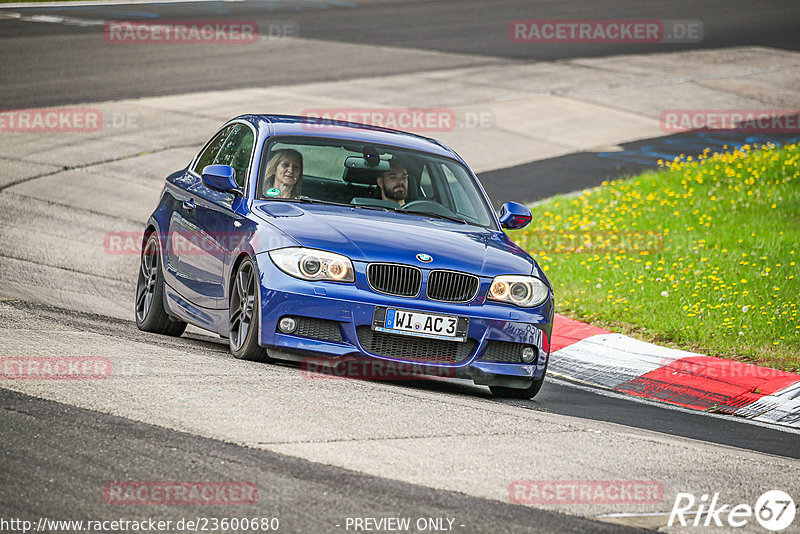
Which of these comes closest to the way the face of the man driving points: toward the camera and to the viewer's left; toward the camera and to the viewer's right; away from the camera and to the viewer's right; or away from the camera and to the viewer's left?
toward the camera and to the viewer's right

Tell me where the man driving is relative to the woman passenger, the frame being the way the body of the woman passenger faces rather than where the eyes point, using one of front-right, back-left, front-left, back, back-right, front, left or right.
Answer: front-left

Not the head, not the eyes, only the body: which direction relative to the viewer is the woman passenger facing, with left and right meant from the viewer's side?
facing the viewer and to the right of the viewer
